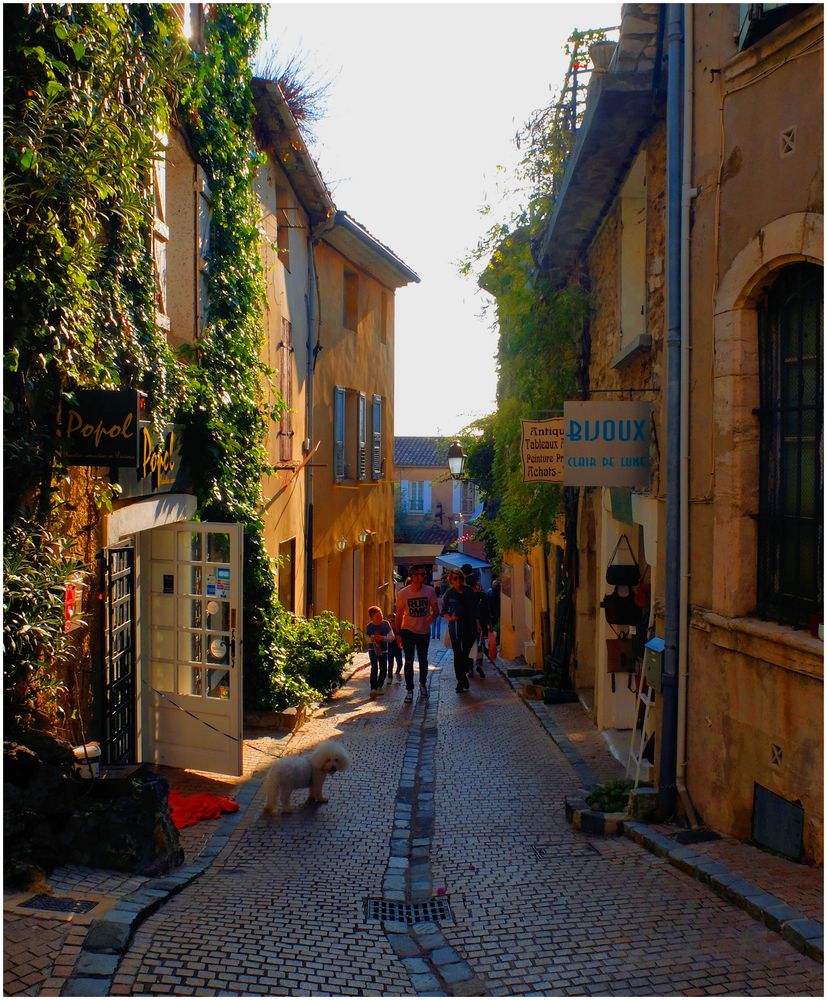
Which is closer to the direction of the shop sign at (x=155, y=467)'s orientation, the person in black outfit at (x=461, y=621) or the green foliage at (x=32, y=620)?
the green foliage

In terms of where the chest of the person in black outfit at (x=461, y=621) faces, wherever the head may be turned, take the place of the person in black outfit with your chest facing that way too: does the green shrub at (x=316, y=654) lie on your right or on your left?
on your right

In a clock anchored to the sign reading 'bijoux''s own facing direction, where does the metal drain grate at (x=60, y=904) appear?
The metal drain grate is roughly at 1 o'clock from the sign reading 'bijoux'.
